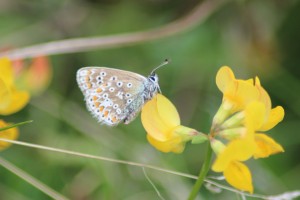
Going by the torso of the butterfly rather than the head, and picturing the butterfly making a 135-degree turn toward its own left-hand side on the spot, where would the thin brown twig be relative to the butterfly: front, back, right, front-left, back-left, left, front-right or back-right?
front-right

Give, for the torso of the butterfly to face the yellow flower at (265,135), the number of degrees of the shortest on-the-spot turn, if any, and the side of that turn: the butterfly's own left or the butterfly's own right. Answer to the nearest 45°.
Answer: approximately 45° to the butterfly's own right

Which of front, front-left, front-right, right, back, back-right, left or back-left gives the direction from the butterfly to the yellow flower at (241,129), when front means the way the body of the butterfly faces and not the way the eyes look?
front-right

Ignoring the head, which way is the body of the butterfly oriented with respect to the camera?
to the viewer's right
